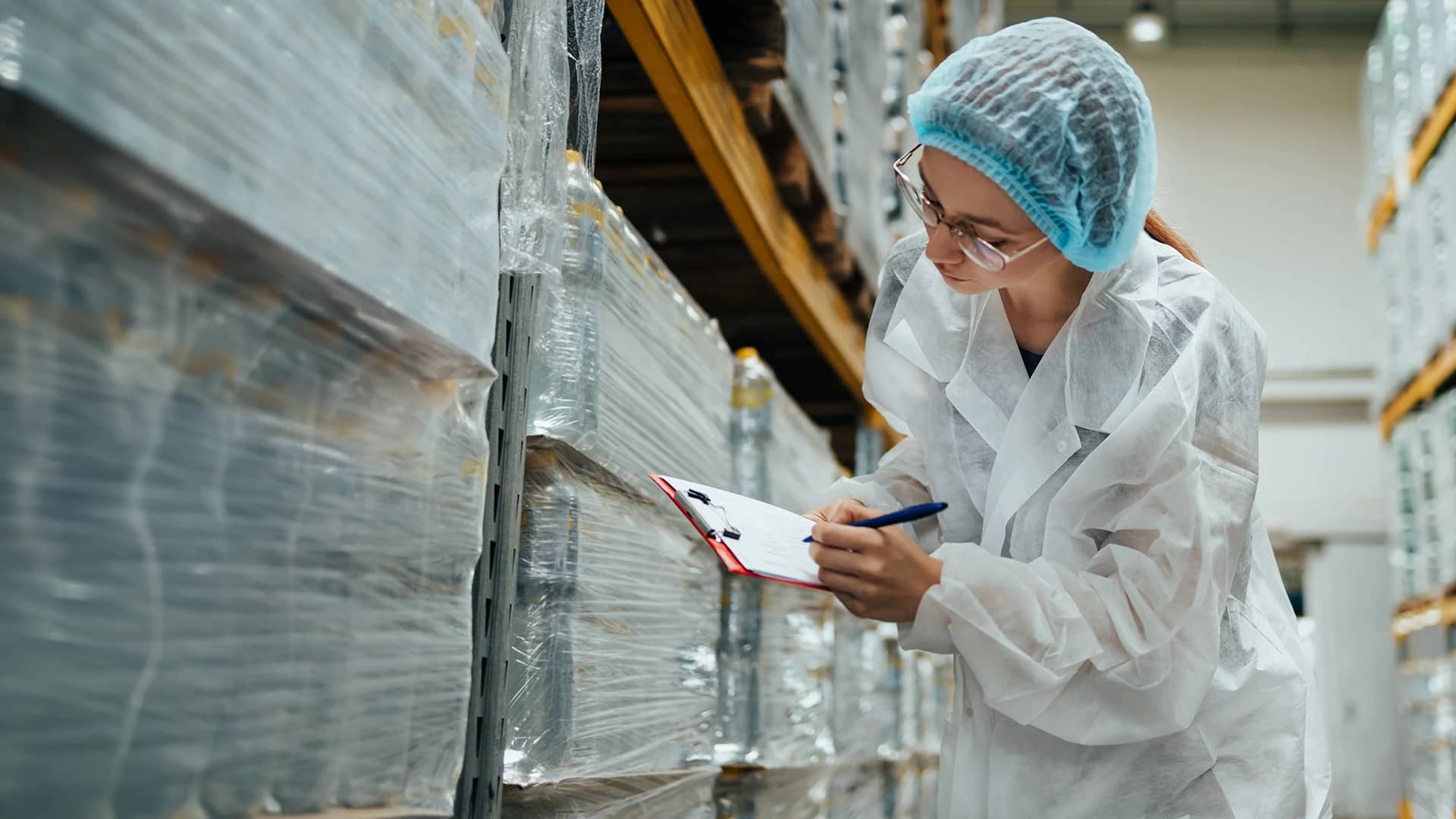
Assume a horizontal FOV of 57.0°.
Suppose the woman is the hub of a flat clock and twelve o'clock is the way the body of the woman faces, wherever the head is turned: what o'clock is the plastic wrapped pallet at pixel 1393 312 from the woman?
The plastic wrapped pallet is roughly at 5 o'clock from the woman.

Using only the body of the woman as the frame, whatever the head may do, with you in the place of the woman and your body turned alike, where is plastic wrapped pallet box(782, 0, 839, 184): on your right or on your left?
on your right

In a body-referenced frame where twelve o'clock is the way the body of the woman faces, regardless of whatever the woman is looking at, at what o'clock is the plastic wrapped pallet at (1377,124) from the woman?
The plastic wrapped pallet is roughly at 5 o'clock from the woman.

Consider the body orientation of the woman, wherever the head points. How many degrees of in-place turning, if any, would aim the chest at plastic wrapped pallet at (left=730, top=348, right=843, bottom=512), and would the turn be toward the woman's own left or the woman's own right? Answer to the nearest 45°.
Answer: approximately 90° to the woman's own right

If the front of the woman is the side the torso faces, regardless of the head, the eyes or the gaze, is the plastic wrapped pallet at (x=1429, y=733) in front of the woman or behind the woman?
behind

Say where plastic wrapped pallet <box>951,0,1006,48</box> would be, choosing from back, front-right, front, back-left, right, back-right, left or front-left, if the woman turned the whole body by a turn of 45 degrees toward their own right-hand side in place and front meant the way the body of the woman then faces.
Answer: right

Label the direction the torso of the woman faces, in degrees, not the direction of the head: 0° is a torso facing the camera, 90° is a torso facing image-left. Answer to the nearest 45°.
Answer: approximately 45°

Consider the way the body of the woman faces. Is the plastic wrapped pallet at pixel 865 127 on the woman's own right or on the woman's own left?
on the woman's own right

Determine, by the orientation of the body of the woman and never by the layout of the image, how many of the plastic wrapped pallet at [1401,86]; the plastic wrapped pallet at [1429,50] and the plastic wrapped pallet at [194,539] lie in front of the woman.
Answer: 1

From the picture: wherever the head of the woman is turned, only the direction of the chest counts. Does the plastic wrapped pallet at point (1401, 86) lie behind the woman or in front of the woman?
behind

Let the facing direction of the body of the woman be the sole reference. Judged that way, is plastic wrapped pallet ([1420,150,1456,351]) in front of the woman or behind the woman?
behind

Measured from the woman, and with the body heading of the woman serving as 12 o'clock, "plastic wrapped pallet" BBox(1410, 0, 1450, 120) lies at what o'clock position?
The plastic wrapped pallet is roughly at 5 o'clock from the woman.

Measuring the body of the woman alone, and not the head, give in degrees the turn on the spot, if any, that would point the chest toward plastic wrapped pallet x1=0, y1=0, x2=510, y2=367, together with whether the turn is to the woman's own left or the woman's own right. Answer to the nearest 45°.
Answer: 0° — they already face it

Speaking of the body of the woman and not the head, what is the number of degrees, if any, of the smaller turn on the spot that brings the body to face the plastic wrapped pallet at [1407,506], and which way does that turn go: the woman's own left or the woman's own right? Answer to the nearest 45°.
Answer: approximately 135° to the woman's own right
